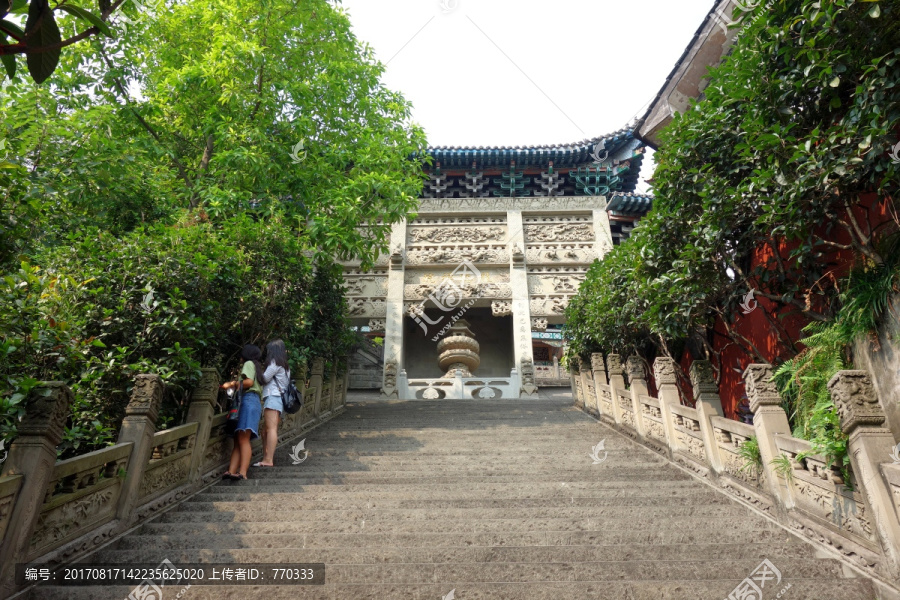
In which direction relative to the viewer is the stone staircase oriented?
toward the camera

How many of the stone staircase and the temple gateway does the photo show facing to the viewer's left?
0

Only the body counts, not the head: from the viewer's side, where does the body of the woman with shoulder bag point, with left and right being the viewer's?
facing to the left of the viewer

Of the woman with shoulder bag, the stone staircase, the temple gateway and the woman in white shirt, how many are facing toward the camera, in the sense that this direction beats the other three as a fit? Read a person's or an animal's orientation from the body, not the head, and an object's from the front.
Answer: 2

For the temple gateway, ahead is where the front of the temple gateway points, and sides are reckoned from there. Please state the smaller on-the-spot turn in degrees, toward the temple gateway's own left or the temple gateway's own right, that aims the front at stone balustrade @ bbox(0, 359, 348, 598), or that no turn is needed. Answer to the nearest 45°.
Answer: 0° — it already faces it

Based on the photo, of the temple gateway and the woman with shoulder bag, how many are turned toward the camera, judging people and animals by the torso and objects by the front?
1

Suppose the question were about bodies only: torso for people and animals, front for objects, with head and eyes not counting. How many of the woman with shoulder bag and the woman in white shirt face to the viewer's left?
2

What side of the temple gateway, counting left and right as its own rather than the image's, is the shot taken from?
front

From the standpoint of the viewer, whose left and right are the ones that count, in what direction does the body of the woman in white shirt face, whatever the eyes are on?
facing to the left of the viewer

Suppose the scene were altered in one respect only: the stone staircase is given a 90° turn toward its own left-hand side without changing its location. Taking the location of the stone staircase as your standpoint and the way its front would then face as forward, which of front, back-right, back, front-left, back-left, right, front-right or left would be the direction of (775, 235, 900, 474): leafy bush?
front

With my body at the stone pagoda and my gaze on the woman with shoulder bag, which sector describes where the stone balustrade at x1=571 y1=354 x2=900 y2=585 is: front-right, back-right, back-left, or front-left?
front-left

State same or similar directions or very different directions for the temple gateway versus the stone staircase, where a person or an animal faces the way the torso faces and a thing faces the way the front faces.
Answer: same or similar directions

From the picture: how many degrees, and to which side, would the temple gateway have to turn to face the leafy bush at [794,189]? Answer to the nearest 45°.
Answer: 0° — it already faces it
